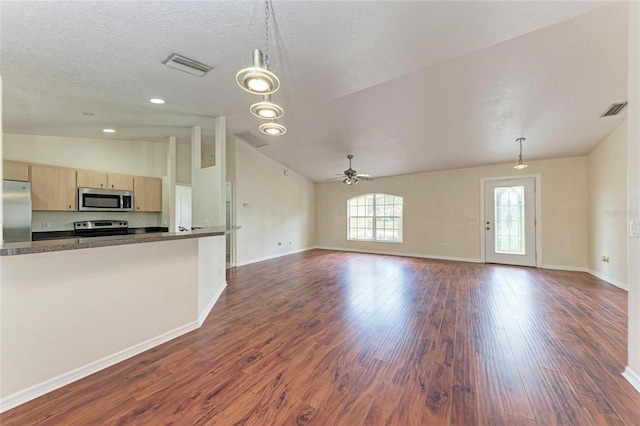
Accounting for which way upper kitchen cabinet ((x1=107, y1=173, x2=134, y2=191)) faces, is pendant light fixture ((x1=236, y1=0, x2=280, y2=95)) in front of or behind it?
in front

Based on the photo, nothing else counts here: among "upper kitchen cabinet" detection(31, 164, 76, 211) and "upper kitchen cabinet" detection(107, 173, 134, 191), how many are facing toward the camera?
2

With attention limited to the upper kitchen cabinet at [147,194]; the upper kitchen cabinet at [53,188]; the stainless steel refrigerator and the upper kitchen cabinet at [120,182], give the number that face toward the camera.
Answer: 4

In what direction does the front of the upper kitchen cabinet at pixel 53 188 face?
toward the camera

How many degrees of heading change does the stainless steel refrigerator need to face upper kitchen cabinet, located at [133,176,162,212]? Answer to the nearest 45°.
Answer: approximately 90° to its left

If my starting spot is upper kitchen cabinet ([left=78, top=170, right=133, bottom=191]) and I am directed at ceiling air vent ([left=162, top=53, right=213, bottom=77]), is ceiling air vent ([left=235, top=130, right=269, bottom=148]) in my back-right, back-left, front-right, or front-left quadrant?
front-left

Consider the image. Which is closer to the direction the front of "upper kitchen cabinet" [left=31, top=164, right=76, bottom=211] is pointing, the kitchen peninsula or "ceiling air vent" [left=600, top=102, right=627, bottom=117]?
the kitchen peninsula

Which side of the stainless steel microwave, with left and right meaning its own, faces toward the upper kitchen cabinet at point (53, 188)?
right

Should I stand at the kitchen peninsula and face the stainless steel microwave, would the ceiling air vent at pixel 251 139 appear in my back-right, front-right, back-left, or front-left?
front-right

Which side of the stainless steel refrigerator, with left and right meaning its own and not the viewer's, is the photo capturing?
front

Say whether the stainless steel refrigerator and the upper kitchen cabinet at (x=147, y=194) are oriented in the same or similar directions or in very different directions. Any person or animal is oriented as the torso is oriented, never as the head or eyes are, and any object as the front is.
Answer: same or similar directions

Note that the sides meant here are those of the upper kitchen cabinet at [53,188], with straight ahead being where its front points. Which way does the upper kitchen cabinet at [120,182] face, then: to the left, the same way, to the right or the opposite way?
the same way

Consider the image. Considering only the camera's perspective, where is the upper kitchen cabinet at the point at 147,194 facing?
facing the viewer

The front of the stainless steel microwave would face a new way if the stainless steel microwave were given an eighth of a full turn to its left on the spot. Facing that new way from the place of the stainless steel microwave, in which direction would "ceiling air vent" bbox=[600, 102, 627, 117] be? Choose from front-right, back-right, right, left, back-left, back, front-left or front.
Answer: front

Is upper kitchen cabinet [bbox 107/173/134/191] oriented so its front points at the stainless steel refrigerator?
no
